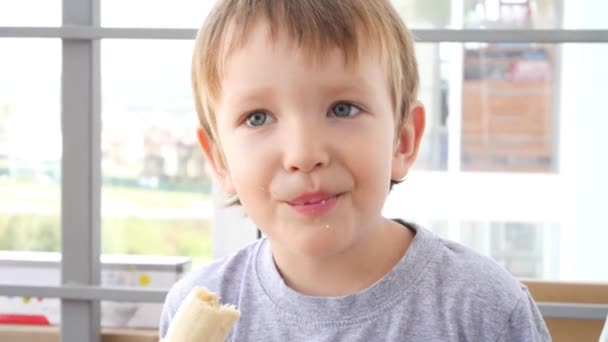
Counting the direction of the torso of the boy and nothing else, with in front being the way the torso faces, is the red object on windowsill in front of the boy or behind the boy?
behind

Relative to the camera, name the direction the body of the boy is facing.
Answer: toward the camera

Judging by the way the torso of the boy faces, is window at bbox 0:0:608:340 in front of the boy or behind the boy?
behind
